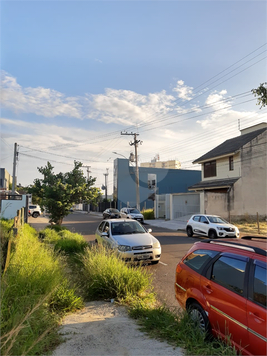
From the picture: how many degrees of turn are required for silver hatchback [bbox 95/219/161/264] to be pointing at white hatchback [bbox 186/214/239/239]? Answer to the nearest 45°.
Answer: approximately 90° to its left

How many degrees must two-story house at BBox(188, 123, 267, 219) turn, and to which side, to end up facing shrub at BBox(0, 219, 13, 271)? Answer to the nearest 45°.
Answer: approximately 45° to its left

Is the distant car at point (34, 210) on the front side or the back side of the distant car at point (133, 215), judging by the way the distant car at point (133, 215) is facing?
on the back side

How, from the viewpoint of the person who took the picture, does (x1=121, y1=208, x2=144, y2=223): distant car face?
facing the viewer and to the right of the viewer
